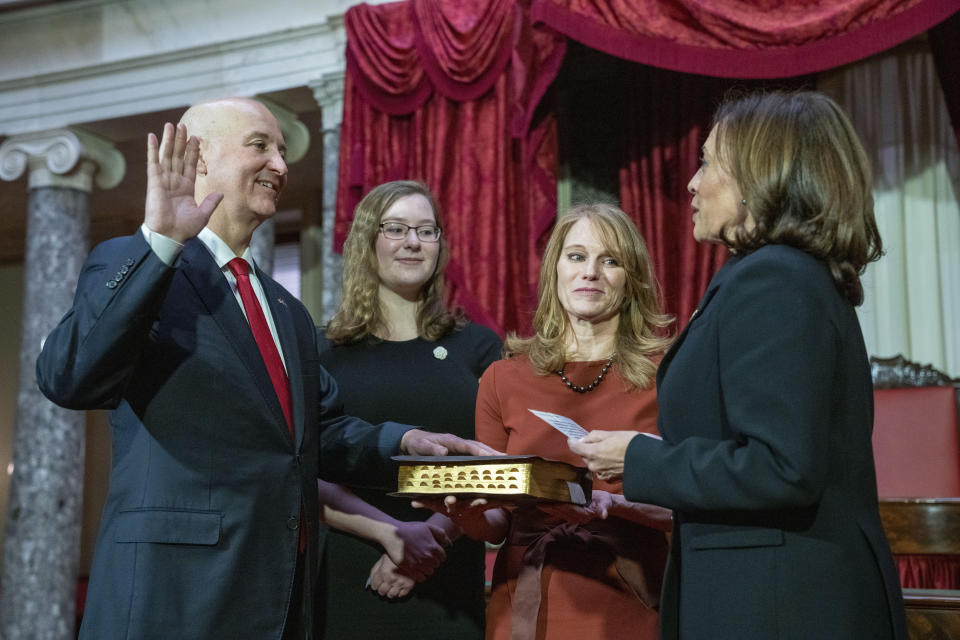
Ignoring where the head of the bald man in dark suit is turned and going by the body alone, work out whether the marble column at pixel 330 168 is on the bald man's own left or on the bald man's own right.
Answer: on the bald man's own left

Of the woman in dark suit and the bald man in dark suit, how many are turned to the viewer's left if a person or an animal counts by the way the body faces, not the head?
1

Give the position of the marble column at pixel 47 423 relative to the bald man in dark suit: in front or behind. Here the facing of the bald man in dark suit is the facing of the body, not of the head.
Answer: behind

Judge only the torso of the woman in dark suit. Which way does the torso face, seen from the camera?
to the viewer's left

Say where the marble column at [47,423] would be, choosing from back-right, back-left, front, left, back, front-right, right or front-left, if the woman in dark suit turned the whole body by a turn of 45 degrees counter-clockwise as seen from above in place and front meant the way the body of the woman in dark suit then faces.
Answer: right

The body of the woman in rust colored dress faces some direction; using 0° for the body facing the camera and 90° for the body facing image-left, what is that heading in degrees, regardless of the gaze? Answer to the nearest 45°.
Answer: approximately 0°

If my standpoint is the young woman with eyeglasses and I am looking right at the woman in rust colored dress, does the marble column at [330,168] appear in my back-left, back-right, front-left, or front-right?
back-left

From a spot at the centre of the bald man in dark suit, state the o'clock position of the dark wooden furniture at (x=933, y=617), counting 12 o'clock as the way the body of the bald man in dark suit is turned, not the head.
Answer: The dark wooden furniture is roughly at 10 o'clock from the bald man in dark suit.

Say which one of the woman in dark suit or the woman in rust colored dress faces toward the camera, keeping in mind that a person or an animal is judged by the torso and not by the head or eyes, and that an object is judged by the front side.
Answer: the woman in rust colored dress

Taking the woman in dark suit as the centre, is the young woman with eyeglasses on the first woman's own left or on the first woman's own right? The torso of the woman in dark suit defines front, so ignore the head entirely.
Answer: on the first woman's own right

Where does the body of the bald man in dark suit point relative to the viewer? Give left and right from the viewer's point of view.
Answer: facing the viewer and to the right of the viewer

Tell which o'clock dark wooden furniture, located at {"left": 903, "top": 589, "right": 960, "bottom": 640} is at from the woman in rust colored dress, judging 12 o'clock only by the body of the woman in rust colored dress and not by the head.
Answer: The dark wooden furniture is roughly at 8 o'clock from the woman in rust colored dress.

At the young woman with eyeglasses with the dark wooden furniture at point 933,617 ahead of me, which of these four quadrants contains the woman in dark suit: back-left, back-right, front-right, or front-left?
front-right

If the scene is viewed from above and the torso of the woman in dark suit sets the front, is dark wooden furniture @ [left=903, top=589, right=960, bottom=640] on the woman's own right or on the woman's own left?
on the woman's own right

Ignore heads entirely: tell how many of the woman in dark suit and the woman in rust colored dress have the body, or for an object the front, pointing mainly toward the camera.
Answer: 1

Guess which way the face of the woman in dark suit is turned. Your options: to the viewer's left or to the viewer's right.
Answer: to the viewer's left
